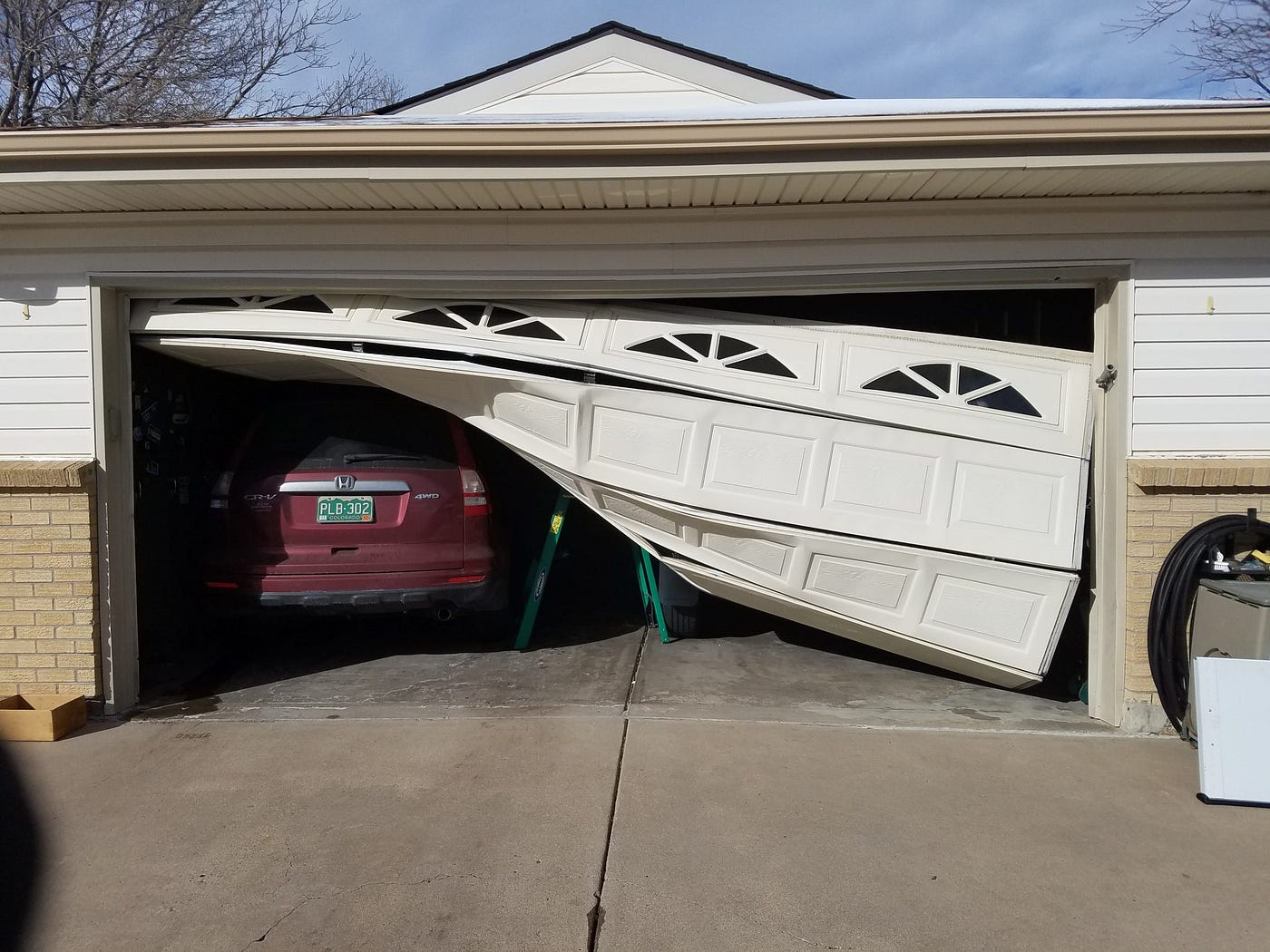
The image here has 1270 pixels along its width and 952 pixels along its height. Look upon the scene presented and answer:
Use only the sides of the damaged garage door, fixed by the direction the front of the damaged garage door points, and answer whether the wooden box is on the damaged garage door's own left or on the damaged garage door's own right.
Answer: on the damaged garage door's own right

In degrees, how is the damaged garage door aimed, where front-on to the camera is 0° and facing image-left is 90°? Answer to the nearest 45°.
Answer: approximately 0°

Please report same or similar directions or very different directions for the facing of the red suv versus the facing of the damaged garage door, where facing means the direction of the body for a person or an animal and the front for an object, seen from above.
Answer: very different directions

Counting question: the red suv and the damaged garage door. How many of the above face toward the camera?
1

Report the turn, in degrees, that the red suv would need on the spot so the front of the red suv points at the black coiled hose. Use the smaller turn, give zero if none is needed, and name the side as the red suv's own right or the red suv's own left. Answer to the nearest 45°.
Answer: approximately 135° to the red suv's own right

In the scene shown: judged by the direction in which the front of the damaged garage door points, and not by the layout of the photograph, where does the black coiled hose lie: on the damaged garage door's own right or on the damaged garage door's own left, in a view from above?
on the damaged garage door's own left

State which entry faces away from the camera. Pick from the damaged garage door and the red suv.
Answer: the red suv

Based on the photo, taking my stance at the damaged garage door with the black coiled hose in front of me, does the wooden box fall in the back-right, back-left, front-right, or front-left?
back-right

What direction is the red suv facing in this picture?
away from the camera
